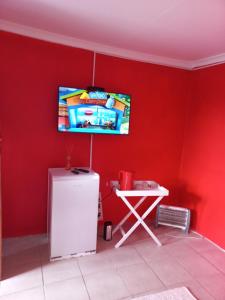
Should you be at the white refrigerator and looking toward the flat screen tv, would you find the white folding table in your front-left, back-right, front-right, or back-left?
front-right

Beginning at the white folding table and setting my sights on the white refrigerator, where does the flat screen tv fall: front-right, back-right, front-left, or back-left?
front-right

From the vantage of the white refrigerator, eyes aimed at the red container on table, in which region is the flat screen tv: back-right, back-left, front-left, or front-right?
front-left

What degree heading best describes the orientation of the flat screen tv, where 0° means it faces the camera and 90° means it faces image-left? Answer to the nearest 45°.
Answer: approximately 0°
